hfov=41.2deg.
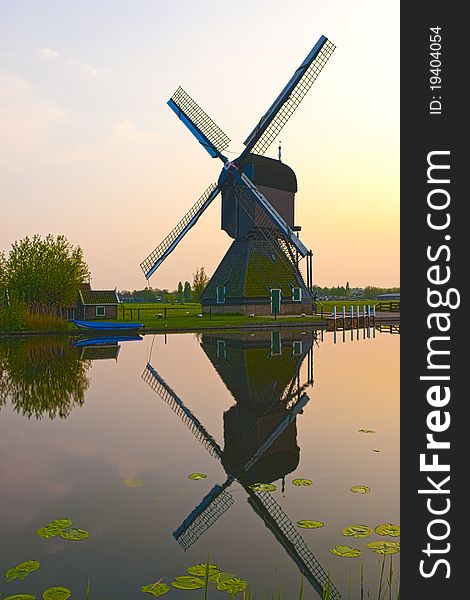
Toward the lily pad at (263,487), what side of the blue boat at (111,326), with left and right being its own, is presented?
left

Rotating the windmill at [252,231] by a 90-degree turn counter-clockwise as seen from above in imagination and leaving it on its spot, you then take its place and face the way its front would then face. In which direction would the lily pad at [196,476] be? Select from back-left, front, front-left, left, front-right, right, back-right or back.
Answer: front-right

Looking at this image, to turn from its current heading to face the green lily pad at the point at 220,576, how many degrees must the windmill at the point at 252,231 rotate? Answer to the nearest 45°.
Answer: approximately 45° to its left

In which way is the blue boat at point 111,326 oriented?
to the viewer's left

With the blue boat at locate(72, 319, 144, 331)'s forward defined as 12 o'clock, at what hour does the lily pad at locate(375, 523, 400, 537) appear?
The lily pad is roughly at 9 o'clock from the blue boat.

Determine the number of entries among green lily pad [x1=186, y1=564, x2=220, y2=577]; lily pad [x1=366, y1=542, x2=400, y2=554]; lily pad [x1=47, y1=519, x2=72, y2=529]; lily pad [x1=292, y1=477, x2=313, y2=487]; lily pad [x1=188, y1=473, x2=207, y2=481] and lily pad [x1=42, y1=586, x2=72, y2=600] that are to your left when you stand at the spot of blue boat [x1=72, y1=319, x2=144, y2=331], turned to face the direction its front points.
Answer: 6

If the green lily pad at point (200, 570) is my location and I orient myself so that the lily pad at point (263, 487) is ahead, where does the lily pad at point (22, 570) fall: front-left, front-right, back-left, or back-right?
back-left

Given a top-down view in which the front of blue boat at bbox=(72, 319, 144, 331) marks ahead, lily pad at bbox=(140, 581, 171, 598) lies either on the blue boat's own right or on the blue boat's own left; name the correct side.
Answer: on the blue boat's own left

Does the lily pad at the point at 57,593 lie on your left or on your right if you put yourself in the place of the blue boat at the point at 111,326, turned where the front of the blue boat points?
on your left

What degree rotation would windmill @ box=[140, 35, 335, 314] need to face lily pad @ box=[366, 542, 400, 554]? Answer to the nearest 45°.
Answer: approximately 45° to its left

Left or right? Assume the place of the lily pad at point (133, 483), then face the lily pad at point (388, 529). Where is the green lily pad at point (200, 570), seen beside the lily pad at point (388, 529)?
right

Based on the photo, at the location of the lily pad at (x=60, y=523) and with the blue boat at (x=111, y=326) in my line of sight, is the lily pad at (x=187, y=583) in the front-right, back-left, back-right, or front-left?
back-right

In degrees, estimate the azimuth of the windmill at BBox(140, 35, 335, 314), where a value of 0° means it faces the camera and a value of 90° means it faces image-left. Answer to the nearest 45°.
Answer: approximately 45°
